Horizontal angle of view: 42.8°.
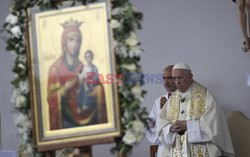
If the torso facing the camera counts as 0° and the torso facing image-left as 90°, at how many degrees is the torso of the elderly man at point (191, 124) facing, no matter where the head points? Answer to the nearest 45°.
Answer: approximately 45°
